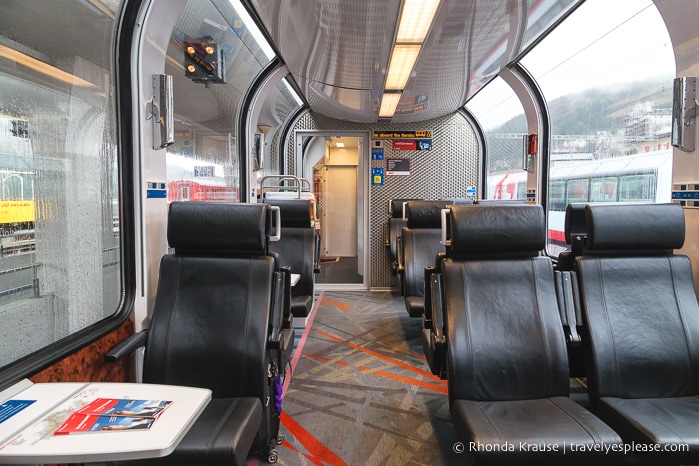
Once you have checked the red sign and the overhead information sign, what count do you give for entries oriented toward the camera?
2

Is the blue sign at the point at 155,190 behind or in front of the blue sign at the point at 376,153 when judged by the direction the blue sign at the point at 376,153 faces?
in front

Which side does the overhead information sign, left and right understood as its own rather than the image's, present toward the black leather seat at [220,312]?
front

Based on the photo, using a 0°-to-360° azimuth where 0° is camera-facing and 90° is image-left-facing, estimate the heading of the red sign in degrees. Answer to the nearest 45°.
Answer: approximately 0°

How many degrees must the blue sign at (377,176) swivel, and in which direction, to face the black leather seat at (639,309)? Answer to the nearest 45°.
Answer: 0° — it already faces it

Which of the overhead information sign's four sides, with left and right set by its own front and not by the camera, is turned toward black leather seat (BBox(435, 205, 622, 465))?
front

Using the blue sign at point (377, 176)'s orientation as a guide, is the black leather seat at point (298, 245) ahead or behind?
ahead

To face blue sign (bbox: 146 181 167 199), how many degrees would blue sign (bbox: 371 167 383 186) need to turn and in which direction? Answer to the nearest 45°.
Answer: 0° — it already faces it

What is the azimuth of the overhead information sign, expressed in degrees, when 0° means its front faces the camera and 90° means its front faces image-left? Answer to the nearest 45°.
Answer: approximately 0°
